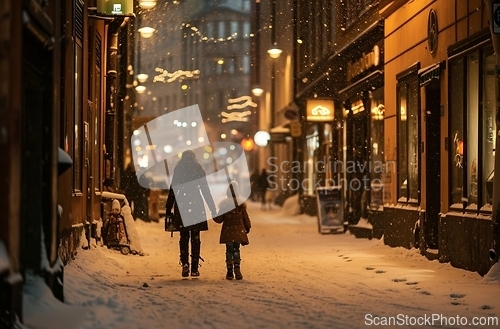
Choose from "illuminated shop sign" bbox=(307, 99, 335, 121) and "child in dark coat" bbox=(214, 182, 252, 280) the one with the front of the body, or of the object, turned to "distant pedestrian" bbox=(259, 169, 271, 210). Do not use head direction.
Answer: the child in dark coat

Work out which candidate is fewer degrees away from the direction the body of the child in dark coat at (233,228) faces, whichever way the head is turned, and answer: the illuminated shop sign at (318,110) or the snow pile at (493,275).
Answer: the illuminated shop sign

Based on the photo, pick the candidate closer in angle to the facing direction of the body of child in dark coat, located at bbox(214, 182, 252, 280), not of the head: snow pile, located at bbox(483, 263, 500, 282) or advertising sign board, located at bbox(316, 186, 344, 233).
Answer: the advertising sign board

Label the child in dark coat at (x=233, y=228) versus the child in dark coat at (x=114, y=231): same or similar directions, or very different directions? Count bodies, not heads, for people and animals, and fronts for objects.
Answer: very different directions

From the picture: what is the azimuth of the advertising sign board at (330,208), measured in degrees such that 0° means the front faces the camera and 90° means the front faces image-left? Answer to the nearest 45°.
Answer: approximately 0°

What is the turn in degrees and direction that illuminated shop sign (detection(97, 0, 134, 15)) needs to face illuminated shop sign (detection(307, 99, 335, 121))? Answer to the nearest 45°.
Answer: approximately 135° to its left

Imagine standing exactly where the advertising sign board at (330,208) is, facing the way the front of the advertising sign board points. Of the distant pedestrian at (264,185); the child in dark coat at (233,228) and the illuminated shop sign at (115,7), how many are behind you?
1

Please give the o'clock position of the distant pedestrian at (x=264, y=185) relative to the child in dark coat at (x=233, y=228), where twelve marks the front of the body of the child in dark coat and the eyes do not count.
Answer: The distant pedestrian is roughly at 12 o'clock from the child in dark coat.

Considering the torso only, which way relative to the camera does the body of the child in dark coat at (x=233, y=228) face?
away from the camera
